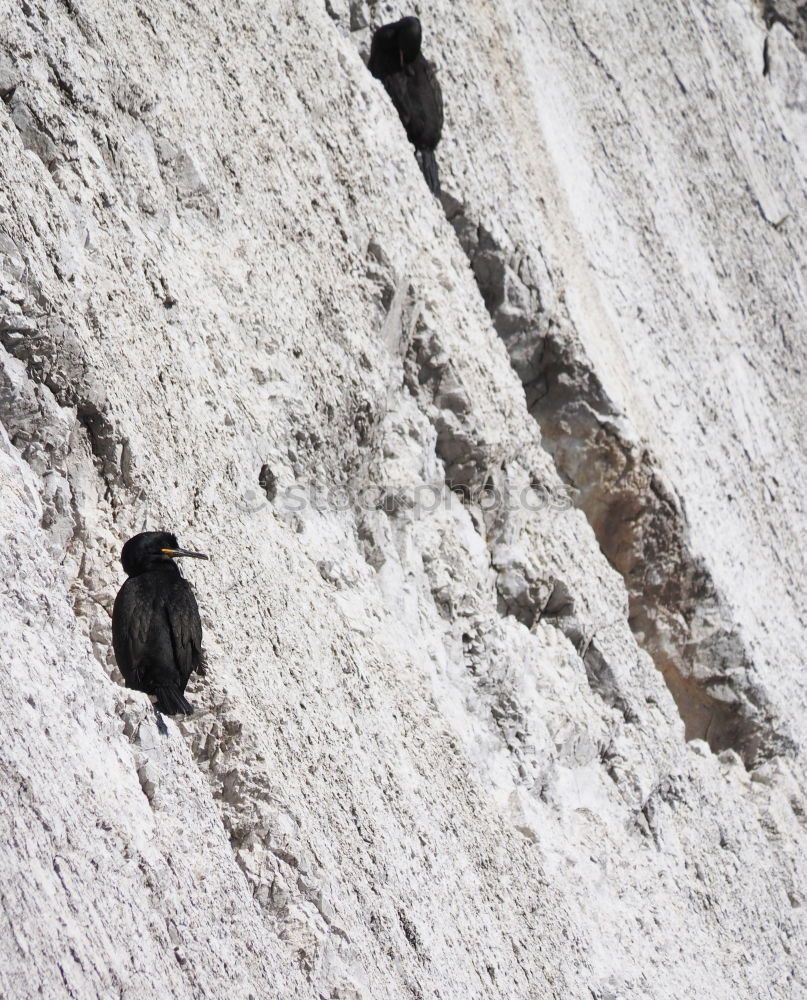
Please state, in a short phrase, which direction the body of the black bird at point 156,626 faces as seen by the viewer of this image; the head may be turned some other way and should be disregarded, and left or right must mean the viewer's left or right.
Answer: facing away from the viewer
